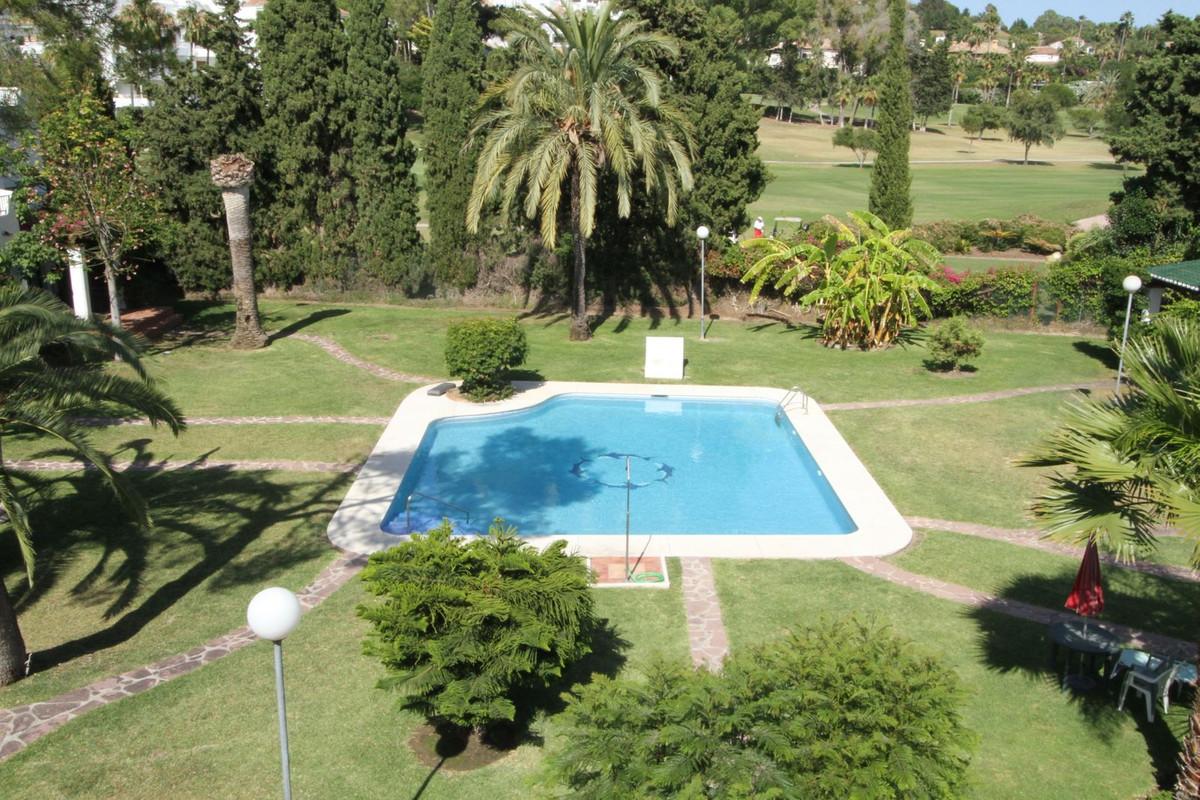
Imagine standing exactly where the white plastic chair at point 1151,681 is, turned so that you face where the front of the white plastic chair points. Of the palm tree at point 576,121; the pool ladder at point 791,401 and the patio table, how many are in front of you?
3

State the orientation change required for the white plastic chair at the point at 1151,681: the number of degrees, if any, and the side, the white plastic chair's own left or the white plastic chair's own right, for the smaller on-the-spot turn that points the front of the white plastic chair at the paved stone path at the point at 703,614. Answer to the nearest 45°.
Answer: approximately 45° to the white plastic chair's own left

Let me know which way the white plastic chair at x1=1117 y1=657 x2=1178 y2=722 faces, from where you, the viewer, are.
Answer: facing away from the viewer and to the left of the viewer

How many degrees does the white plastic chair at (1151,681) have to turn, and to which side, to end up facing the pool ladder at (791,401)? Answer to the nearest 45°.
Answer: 0° — it already faces it

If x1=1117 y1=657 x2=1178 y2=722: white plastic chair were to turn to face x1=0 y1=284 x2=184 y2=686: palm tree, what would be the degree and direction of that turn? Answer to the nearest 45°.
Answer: approximately 90° to its left

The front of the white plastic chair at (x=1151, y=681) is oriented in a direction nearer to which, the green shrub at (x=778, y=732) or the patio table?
the patio table
